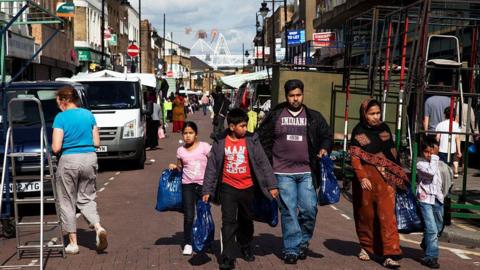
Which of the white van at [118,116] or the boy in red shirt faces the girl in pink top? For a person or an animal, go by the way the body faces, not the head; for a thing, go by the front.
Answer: the white van

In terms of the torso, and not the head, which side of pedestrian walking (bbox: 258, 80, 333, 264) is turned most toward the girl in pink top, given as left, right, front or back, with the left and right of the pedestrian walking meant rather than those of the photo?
right

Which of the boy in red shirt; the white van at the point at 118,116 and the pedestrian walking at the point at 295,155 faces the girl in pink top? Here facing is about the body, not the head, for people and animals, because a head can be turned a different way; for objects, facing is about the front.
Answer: the white van

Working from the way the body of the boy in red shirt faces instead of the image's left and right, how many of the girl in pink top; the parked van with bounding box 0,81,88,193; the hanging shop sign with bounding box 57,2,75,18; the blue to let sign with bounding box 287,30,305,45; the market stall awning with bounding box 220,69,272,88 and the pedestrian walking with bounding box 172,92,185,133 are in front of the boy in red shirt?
0

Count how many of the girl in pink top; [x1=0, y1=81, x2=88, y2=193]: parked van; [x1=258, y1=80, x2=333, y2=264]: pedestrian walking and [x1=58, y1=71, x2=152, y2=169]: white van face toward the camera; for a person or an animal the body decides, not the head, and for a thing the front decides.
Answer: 4

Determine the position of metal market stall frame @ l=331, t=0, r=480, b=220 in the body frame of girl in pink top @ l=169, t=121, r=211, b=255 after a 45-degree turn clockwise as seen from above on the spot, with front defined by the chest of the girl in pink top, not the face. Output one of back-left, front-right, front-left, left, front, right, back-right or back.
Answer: back

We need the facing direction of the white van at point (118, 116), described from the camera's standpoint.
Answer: facing the viewer

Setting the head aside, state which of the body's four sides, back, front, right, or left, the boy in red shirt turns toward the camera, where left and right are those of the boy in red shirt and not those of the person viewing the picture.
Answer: front

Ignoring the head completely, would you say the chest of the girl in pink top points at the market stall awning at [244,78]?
no

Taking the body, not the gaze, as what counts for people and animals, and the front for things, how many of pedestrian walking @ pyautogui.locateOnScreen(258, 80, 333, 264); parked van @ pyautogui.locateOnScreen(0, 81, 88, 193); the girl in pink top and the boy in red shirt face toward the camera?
4

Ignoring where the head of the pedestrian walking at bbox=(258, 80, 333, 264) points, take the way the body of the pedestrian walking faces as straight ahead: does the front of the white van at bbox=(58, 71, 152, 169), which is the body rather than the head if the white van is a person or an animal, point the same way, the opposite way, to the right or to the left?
the same way

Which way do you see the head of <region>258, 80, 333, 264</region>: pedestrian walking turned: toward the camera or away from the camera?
toward the camera

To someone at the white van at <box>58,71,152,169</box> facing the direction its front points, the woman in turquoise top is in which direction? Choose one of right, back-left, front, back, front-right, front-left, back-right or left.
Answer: front

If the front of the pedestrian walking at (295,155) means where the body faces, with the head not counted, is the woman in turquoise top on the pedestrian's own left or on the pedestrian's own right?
on the pedestrian's own right
